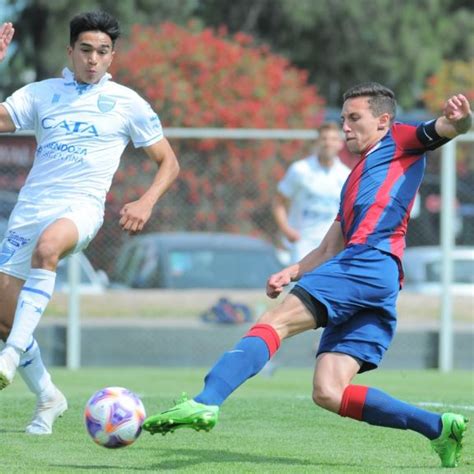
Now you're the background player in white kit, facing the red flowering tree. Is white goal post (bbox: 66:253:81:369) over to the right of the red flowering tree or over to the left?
left

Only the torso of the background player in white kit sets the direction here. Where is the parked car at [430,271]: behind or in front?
behind

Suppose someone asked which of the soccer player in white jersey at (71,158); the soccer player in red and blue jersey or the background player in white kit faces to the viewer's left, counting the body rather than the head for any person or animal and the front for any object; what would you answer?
the soccer player in red and blue jersey

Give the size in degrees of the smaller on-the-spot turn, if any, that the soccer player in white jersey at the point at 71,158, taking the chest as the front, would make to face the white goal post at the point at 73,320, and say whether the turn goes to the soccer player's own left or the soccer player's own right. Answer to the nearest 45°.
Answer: approximately 180°

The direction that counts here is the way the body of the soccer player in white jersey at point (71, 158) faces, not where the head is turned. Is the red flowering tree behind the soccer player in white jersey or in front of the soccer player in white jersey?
behind

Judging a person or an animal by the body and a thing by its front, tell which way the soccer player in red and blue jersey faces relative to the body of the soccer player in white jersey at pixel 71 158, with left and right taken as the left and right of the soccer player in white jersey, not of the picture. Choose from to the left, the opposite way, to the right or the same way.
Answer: to the right

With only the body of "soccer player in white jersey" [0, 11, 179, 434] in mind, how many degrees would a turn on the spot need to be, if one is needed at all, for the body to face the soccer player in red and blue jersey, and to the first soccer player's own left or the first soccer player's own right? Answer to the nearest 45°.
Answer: approximately 45° to the first soccer player's own left

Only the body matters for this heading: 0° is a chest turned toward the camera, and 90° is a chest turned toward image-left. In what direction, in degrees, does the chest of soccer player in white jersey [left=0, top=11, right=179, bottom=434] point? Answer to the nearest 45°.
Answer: approximately 0°

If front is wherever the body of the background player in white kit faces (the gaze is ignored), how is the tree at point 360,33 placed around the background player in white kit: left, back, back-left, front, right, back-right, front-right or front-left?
back

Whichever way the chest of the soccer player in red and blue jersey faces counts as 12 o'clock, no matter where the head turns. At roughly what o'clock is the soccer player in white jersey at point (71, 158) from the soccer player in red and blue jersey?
The soccer player in white jersey is roughly at 1 o'clock from the soccer player in red and blue jersey.

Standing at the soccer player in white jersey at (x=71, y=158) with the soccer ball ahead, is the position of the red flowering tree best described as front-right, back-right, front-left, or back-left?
back-left

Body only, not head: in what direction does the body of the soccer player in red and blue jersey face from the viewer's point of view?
to the viewer's left
